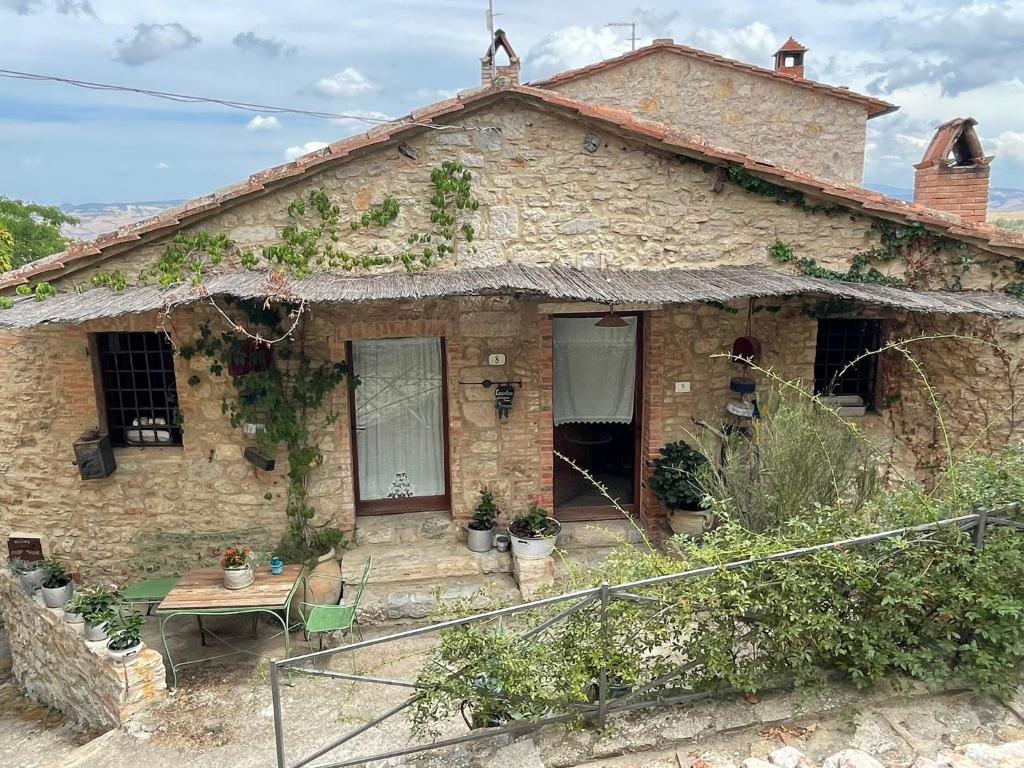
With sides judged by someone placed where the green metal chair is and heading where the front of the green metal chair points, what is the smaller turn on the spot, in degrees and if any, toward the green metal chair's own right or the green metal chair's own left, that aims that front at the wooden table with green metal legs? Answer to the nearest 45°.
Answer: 0° — it already faces it

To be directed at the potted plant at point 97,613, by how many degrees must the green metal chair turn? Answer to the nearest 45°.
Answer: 0° — it already faces it

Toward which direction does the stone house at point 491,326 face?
toward the camera

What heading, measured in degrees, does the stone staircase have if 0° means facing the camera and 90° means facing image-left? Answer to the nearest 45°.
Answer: approximately 0°

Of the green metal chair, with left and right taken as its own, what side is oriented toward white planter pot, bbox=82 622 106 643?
front

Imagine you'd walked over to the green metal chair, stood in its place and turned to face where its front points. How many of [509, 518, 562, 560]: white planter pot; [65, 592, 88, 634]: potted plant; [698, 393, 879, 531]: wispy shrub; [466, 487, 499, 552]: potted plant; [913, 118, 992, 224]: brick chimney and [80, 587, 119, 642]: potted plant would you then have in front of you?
2

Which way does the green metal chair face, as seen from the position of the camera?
facing to the left of the viewer

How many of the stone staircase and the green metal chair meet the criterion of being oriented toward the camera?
1

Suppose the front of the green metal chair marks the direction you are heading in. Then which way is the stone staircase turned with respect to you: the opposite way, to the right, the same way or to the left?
to the left

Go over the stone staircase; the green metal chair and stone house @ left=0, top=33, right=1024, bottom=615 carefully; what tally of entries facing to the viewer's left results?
1

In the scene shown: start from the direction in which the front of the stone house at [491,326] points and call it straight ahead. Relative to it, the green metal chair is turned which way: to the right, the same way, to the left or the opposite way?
to the right

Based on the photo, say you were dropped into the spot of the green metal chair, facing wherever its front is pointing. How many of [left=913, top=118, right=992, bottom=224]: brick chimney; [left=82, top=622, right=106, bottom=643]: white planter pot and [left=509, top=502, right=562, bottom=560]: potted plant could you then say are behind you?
2

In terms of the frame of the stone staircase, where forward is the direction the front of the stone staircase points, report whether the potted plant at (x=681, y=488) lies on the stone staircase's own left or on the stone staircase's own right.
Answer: on the stone staircase's own left
